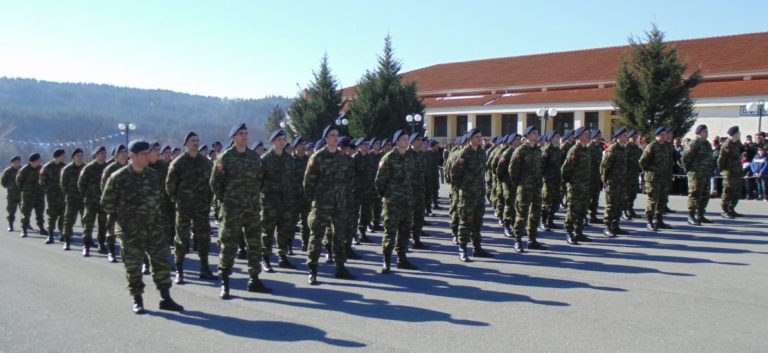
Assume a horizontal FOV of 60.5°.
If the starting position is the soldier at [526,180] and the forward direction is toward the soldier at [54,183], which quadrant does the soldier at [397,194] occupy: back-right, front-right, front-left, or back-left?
front-left

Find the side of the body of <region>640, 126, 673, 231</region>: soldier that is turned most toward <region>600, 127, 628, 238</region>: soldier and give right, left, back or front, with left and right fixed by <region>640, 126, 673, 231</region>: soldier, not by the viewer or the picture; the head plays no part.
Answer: right

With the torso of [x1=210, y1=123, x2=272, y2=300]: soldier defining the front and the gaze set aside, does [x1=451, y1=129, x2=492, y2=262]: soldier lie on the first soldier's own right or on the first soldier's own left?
on the first soldier's own left

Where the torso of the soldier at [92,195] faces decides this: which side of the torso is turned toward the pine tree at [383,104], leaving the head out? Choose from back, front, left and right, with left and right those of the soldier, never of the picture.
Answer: left

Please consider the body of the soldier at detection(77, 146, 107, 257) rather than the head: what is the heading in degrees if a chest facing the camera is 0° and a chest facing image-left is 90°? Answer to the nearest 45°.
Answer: approximately 315°

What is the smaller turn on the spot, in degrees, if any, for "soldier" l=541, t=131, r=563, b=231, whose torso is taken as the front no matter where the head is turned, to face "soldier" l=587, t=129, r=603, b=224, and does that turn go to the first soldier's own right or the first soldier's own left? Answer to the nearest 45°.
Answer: approximately 90° to the first soldier's own left

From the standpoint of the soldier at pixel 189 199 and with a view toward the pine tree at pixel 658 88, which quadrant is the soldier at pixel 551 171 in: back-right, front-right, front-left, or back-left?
front-right

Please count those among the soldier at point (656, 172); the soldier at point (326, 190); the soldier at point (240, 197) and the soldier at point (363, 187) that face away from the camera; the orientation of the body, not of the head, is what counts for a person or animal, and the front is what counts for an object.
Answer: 0

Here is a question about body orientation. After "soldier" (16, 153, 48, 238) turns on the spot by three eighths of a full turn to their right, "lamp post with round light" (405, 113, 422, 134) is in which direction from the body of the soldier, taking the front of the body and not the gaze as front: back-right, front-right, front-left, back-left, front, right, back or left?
back-right

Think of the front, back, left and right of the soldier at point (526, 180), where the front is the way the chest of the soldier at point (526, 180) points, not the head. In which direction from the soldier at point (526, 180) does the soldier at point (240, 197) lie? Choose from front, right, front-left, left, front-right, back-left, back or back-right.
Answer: right

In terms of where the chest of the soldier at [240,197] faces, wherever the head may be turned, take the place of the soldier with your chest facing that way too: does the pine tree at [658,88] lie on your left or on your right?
on your left

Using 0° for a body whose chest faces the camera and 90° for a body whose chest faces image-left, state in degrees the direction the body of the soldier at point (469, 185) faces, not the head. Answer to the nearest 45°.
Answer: approximately 315°

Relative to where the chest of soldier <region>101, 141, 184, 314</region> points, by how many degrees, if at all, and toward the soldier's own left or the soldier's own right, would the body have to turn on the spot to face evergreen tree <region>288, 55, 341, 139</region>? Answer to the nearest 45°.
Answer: approximately 135° to the soldier's own left

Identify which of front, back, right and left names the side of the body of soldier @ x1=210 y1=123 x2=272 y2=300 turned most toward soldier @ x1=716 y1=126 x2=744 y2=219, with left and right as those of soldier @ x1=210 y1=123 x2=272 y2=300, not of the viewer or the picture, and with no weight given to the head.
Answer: left

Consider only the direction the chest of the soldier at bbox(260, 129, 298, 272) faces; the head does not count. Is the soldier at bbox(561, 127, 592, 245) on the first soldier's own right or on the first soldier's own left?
on the first soldier's own left

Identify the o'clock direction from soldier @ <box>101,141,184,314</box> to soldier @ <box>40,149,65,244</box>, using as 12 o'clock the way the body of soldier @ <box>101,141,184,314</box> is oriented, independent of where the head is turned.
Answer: soldier @ <box>40,149,65,244</box> is roughly at 7 o'clock from soldier @ <box>101,141,184,314</box>.

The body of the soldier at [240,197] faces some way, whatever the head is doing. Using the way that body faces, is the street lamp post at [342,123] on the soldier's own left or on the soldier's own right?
on the soldier's own left
